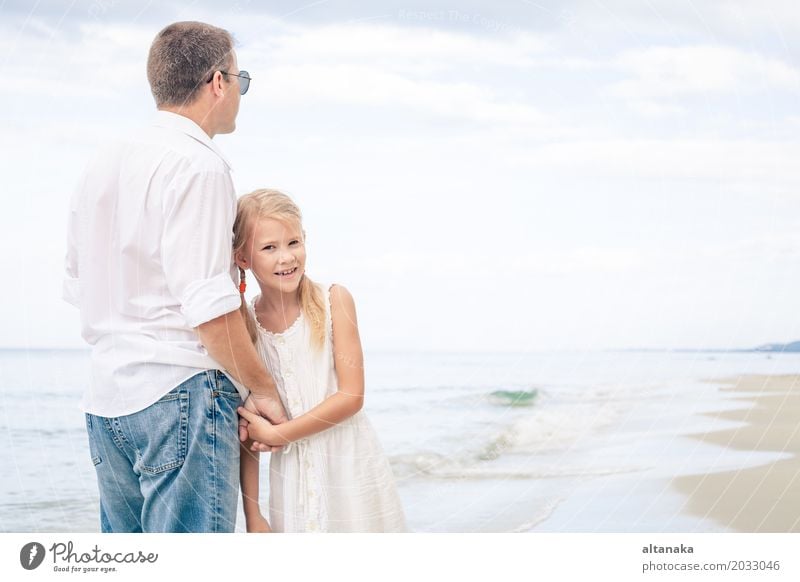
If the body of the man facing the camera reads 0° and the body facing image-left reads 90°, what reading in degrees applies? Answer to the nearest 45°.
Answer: approximately 225°
